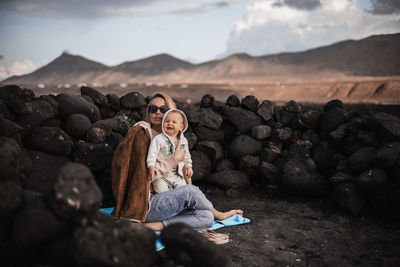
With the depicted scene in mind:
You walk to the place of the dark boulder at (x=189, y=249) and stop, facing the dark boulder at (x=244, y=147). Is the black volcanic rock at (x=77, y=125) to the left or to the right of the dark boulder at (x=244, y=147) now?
left

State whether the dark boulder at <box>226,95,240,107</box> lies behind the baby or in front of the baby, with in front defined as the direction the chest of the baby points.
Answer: behind

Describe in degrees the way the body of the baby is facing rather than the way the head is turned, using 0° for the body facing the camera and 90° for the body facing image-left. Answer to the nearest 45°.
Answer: approximately 0°

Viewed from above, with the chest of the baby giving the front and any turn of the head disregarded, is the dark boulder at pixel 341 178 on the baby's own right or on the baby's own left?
on the baby's own left

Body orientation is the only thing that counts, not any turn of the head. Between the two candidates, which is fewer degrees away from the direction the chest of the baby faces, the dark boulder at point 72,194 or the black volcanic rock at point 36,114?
the dark boulder

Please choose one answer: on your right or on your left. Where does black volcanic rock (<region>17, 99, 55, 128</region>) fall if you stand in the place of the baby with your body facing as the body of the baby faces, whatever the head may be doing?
on your right

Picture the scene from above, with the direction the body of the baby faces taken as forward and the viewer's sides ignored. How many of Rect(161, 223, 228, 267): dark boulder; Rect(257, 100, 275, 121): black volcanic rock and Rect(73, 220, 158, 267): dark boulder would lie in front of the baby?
2

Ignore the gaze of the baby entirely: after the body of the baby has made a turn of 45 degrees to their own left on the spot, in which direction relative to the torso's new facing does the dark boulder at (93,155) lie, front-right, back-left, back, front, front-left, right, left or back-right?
back

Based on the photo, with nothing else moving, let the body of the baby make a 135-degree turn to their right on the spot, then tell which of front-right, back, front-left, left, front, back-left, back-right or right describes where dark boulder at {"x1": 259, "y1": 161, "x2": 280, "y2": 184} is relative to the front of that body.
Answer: right

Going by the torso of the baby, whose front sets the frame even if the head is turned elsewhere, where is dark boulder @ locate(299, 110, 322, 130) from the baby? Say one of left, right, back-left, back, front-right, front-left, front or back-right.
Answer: back-left

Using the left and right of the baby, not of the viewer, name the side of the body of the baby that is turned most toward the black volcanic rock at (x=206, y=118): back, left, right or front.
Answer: back

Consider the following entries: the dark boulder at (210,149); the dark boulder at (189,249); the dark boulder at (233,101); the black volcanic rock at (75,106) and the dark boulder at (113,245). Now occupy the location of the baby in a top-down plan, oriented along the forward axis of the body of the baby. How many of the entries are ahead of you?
2

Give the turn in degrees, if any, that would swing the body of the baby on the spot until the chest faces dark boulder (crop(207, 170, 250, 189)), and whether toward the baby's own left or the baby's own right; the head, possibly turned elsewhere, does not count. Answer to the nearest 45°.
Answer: approximately 135° to the baby's own left

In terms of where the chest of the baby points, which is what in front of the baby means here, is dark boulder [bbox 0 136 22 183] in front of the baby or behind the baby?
in front

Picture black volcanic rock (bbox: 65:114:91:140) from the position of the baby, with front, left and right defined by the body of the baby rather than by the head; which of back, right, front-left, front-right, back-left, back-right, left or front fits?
back-right
